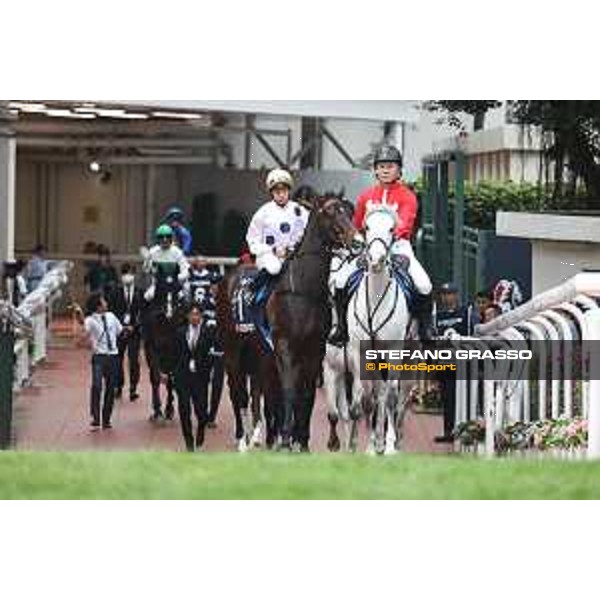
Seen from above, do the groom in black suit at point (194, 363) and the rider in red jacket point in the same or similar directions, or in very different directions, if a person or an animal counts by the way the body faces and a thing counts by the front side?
same or similar directions

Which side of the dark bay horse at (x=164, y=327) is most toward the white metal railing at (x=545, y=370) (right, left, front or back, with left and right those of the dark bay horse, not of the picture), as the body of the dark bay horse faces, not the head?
left

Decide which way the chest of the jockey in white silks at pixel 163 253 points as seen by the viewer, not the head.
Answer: toward the camera

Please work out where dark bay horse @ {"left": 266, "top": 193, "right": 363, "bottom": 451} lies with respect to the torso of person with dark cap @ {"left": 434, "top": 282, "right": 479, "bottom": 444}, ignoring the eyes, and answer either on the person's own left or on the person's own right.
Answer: on the person's own right

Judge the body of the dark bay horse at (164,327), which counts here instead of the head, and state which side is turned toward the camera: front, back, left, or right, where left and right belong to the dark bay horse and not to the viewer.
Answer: front

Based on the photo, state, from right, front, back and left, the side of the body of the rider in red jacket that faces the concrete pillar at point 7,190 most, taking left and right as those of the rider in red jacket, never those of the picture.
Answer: right

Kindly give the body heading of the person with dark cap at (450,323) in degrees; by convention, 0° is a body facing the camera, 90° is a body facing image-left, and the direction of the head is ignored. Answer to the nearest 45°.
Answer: approximately 45°

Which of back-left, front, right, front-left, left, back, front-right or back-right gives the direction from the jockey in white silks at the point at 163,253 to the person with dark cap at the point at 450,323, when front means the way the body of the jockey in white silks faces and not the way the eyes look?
left

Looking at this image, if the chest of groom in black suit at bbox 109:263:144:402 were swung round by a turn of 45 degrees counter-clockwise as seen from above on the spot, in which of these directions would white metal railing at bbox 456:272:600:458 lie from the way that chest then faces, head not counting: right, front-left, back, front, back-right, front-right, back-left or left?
front-left

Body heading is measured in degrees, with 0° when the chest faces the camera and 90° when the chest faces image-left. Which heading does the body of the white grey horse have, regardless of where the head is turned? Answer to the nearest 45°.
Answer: approximately 0°

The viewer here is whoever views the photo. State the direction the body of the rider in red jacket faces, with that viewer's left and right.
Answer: facing the viewer
